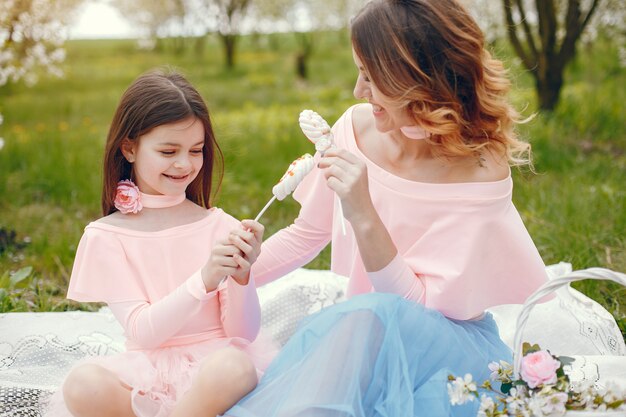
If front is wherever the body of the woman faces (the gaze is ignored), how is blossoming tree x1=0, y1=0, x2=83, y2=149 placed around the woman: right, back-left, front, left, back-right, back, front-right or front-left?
right

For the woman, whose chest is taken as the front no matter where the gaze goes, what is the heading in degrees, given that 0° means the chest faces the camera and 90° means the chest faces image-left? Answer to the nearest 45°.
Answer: approximately 45°

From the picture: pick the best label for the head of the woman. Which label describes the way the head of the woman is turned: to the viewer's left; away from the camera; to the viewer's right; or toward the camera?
to the viewer's left
